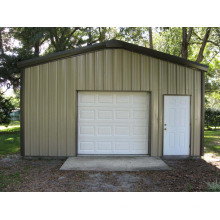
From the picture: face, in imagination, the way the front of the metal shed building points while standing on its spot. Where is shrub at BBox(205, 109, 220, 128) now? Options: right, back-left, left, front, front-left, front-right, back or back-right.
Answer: back-left

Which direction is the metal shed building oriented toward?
toward the camera

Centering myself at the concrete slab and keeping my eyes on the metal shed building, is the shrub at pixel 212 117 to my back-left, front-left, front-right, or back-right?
front-right
